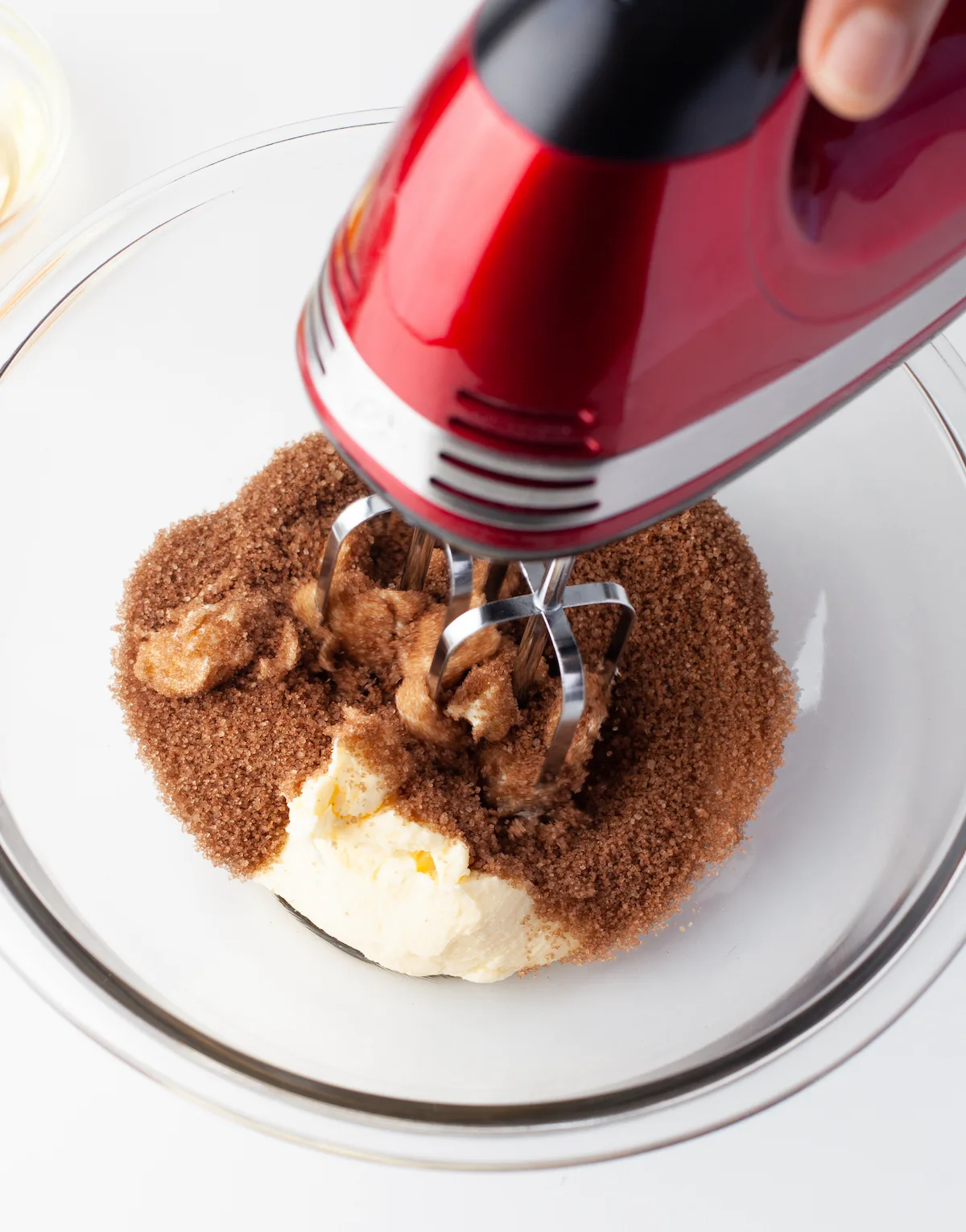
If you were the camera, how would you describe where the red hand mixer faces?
facing the viewer and to the left of the viewer
